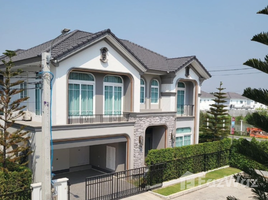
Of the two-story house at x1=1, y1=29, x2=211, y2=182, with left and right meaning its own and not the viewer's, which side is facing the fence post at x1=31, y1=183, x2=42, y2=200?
right

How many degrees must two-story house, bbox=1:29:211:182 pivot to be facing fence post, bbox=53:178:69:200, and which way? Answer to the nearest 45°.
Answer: approximately 45° to its right

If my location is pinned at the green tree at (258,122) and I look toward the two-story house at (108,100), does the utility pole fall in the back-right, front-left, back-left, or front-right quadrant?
front-left

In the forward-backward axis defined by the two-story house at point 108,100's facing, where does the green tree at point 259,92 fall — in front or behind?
in front

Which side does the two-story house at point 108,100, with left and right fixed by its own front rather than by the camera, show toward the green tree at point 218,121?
left

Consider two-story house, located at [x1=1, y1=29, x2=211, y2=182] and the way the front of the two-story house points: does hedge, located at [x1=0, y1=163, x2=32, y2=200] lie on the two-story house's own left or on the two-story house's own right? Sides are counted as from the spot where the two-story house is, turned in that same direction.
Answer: on the two-story house's own right

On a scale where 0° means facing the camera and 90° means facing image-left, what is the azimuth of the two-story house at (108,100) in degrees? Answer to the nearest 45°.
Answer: approximately 315°

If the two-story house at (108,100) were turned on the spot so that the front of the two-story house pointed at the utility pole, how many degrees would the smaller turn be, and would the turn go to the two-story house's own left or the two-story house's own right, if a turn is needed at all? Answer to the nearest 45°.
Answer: approximately 45° to the two-story house's own right
